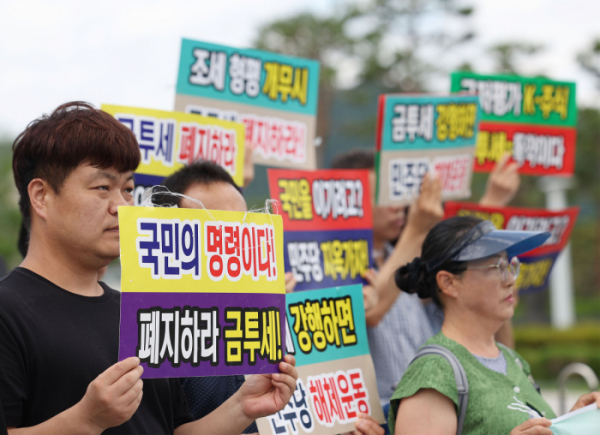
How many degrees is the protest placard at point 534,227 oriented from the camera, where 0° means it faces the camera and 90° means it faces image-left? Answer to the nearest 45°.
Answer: approximately 0°

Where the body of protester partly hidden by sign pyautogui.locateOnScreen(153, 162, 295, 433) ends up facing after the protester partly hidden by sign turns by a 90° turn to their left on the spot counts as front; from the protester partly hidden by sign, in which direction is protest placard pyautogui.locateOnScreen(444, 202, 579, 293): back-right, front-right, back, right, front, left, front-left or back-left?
front

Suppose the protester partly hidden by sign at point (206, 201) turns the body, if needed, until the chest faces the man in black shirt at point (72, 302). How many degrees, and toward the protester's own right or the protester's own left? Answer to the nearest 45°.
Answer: approximately 90° to the protester's own right

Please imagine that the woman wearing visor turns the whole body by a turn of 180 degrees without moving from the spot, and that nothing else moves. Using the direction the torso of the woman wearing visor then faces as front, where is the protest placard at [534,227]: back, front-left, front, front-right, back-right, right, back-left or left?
front-right

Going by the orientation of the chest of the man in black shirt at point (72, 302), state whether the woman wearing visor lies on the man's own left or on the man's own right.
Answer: on the man's own left

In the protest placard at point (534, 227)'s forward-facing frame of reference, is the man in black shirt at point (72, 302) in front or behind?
in front

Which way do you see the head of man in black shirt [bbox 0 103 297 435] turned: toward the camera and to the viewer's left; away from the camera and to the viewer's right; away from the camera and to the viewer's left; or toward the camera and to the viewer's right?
toward the camera and to the viewer's right

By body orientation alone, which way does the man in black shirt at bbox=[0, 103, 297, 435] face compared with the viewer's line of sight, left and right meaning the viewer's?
facing the viewer and to the right of the viewer
